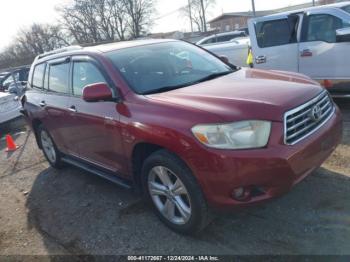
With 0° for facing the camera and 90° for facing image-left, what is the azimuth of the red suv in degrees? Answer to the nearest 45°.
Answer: approximately 315°

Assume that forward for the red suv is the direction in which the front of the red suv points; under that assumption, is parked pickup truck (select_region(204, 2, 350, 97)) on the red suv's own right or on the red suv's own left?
on the red suv's own left

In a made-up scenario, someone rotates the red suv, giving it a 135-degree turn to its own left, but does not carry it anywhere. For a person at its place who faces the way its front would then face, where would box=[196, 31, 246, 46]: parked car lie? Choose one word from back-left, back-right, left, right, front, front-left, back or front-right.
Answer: front

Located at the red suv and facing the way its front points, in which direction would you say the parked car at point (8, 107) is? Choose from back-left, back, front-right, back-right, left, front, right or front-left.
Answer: back
